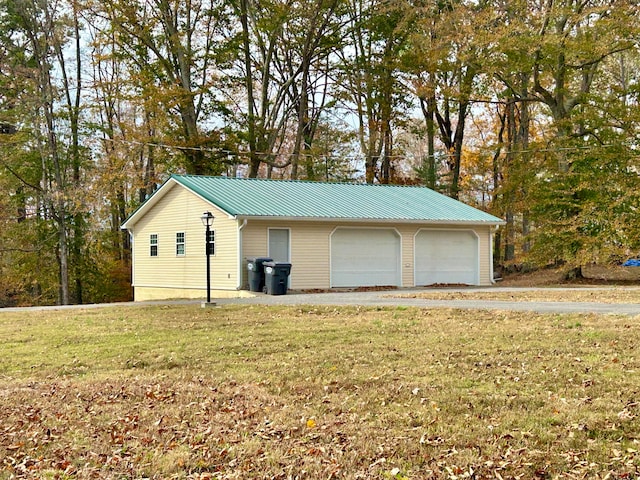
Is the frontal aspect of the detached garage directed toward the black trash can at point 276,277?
no

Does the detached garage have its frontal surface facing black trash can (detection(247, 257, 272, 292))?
no

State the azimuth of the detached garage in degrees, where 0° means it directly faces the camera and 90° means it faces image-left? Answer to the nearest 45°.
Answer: approximately 315°
